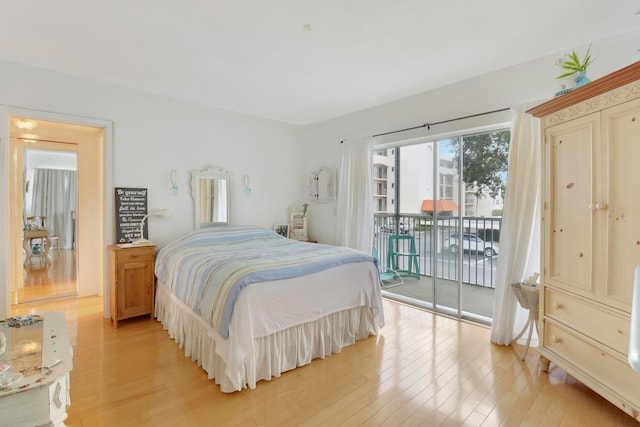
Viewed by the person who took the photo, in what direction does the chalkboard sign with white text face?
facing the viewer

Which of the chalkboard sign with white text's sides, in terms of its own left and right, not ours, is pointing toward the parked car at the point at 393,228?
left

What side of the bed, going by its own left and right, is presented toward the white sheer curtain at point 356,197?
left

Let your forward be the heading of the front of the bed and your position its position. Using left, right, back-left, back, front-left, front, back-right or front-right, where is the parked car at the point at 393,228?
left

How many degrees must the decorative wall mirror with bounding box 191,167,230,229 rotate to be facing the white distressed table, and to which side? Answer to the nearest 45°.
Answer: approximately 45° to its right

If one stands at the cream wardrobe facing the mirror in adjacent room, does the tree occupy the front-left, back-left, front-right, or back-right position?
front-right

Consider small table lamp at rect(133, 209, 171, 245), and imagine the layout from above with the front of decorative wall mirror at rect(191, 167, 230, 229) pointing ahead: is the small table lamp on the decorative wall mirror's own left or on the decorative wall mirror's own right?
on the decorative wall mirror's own right

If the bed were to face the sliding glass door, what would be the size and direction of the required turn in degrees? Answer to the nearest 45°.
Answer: approximately 45° to its left
